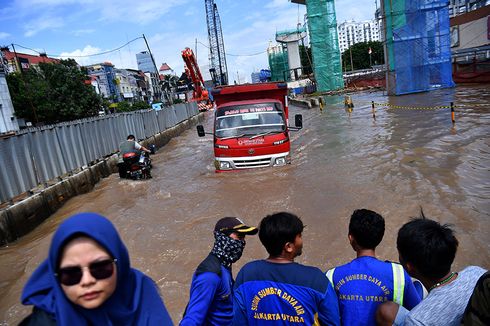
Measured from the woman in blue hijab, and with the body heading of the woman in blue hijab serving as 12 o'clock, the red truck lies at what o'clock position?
The red truck is roughly at 7 o'clock from the woman in blue hijab.

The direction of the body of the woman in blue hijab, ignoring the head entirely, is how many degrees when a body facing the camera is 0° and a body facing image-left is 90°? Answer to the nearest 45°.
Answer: approximately 0°

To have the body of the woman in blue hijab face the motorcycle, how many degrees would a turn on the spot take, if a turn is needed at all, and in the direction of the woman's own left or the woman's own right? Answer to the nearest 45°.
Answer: approximately 180°

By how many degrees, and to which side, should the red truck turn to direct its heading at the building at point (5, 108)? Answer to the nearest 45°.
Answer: approximately 135° to its right

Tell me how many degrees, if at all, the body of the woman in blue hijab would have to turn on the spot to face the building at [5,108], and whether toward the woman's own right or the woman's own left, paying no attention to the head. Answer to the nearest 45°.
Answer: approximately 180°

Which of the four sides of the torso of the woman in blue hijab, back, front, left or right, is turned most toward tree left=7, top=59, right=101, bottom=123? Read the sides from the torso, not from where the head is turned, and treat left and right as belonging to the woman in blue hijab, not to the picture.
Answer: back

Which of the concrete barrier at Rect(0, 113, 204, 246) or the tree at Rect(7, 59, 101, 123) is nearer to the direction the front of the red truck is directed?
the concrete barrier
